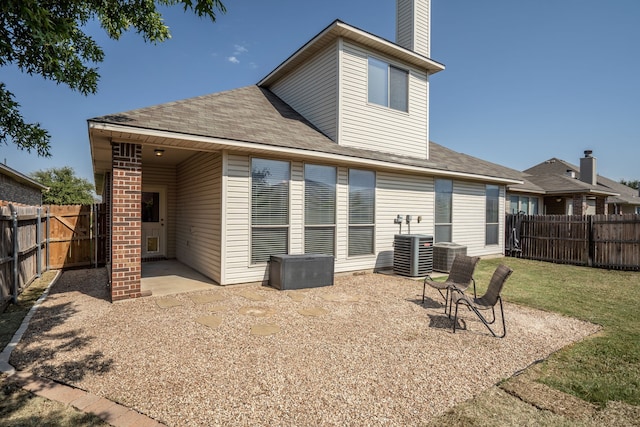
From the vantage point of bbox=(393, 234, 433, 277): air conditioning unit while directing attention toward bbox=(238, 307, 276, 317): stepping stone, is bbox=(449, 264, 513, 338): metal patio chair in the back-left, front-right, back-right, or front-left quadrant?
front-left

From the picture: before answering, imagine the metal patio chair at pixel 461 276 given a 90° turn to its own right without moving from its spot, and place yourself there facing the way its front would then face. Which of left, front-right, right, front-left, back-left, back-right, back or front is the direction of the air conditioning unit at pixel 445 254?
front-right

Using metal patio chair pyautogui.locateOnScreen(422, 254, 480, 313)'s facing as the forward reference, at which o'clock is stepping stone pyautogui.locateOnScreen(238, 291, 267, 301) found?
The stepping stone is roughly at 1 o'clock from the metal patio chair.

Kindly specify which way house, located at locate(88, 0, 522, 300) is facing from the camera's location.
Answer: facing away from the viewer and to the left of the viewer

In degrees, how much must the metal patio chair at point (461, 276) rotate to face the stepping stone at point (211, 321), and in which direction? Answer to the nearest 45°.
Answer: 0° — it already faces it

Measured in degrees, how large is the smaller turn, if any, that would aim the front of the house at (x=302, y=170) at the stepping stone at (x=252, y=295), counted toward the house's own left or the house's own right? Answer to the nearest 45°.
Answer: approximately 135° to the house's own left

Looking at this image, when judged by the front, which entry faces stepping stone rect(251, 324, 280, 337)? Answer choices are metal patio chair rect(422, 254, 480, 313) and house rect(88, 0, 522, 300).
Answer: the metal patio chair

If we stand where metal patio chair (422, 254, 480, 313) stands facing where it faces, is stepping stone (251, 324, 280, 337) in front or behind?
in front

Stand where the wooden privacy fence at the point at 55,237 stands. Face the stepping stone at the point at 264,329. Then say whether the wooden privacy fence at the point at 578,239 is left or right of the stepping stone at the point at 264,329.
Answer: left

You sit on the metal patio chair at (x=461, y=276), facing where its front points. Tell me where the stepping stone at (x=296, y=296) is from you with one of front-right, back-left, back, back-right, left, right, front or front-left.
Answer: front-right

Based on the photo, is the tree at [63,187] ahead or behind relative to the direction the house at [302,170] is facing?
ahead

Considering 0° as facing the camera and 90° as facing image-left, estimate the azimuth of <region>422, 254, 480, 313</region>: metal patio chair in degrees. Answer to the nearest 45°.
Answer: approximately 45°

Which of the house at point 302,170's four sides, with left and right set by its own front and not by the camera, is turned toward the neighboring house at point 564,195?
right

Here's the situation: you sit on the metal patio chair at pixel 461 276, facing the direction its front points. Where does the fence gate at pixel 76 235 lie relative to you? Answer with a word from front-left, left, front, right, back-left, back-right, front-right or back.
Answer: front-right

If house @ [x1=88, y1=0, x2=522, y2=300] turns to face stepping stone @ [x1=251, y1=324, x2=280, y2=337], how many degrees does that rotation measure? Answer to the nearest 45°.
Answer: approximately 135° to its left
